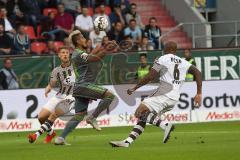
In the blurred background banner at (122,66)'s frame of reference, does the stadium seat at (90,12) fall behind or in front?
behind

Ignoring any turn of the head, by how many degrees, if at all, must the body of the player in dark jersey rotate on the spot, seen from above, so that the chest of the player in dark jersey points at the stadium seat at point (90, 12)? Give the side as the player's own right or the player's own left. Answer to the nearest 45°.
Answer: approximately 90° to the player's own left

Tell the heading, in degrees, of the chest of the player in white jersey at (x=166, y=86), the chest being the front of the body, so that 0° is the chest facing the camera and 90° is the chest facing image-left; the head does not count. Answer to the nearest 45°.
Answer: approximately 135°

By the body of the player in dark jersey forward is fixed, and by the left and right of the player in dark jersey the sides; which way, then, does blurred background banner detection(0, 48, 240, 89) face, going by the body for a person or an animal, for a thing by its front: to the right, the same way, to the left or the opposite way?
to the right

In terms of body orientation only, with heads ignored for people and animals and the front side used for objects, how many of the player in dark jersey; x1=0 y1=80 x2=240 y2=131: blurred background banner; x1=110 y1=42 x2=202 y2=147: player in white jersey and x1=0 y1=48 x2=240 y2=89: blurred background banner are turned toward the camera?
2

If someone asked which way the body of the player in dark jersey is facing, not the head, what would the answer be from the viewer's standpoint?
to the viewer's right
